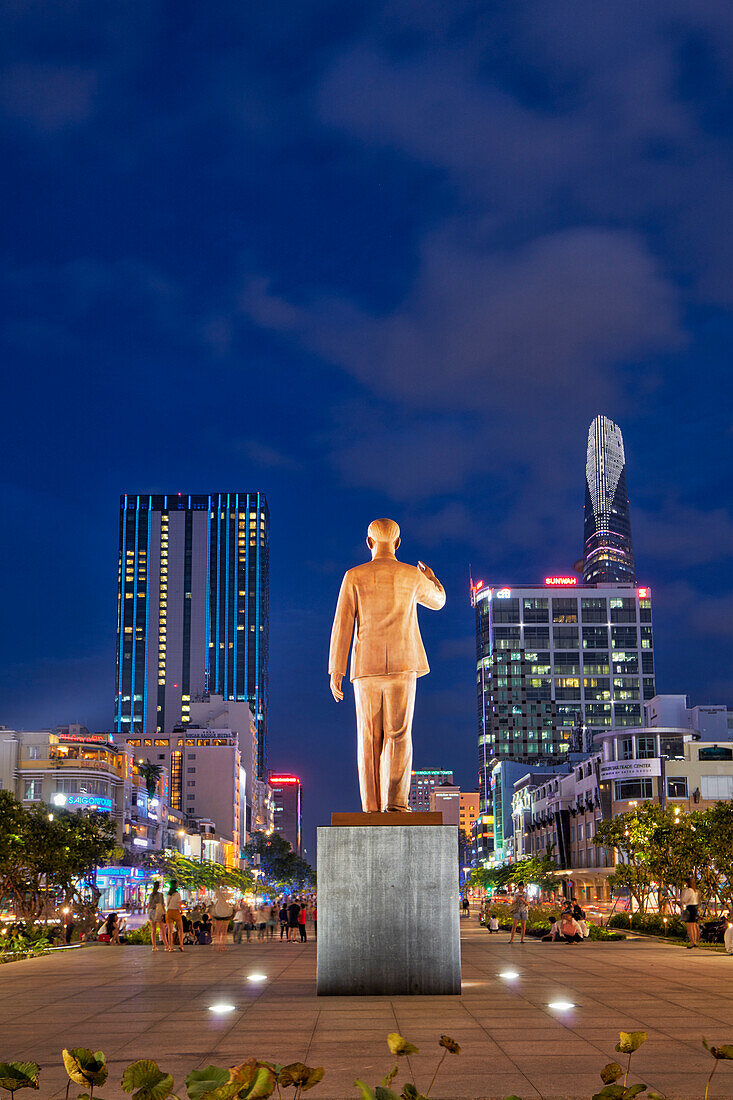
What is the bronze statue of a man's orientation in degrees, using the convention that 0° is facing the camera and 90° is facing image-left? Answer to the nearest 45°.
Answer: approximately 180°

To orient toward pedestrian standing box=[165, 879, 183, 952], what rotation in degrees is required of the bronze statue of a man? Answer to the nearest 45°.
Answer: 0° — it already faces them

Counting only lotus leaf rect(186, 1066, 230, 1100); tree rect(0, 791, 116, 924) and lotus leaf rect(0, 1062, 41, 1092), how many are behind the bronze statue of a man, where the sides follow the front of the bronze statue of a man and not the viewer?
2

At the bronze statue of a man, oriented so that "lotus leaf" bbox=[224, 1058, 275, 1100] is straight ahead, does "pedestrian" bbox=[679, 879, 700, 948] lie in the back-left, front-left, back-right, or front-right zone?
back-left

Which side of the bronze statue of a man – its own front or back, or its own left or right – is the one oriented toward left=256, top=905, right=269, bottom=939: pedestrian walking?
front

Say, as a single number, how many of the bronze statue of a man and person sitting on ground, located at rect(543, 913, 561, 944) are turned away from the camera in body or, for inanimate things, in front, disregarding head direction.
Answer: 1

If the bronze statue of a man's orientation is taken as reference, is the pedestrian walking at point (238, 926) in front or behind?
in front
